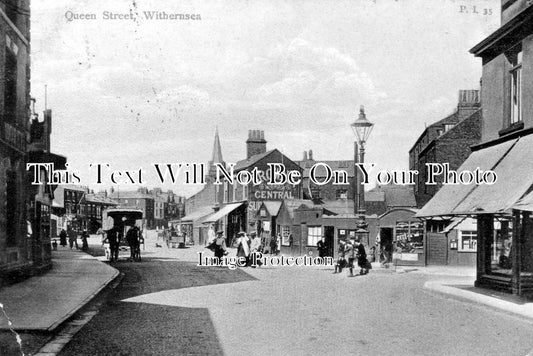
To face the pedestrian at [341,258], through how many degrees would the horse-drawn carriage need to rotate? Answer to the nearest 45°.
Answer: approximately 45° to its left

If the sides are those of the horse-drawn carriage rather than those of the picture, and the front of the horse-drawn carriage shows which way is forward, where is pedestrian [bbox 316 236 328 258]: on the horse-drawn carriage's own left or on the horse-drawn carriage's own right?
on the horse-drawn carriage's own left

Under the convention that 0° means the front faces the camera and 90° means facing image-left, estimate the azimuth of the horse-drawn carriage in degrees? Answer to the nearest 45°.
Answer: approximately 0°

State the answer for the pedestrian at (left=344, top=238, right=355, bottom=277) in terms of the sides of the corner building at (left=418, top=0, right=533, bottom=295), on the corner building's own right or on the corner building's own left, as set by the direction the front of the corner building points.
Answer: on the corner building's own right

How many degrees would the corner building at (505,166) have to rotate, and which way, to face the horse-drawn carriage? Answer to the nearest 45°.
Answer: approximately 90° to its right

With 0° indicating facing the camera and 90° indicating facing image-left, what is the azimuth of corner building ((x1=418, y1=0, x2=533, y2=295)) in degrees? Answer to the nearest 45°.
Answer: approximately 45°
